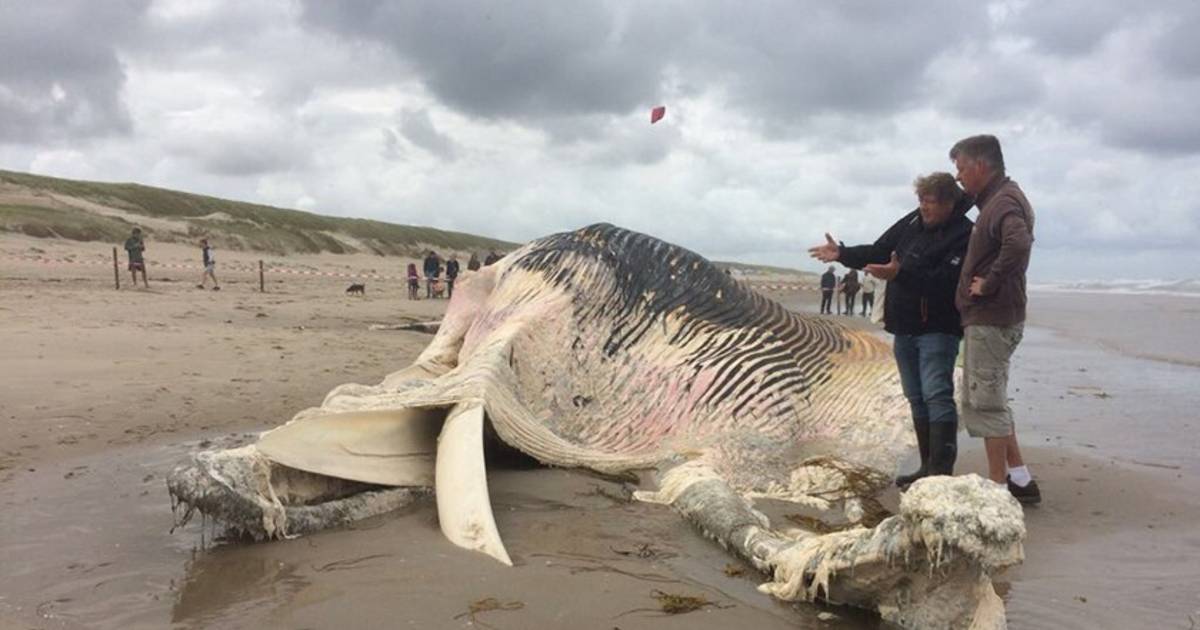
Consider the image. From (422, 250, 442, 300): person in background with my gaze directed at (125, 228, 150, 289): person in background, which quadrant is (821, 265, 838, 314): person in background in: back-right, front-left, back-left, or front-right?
back-left

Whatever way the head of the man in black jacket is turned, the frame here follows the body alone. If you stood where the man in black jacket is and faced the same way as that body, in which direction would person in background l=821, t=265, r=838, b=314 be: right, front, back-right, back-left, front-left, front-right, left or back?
back-right

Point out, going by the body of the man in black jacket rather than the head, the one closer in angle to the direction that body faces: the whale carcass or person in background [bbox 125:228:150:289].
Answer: the whale carcass

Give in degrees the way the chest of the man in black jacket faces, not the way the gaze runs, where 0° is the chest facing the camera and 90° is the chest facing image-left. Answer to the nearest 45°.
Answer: approximately 45°

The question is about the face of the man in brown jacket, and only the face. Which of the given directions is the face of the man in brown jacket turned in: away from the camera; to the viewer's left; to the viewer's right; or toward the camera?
to the viewer's left

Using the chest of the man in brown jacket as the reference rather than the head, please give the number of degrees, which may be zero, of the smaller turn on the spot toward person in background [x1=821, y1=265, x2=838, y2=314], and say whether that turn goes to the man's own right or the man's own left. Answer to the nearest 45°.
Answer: approximately 90° to the man's own right

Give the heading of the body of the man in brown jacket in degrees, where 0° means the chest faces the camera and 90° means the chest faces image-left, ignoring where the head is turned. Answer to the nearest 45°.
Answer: approximately 90°

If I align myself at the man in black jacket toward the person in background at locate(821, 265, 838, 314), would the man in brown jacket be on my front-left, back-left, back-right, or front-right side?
back-right

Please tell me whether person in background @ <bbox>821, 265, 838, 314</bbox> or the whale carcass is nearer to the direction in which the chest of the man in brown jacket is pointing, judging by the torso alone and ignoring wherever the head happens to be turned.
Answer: the whale carcass

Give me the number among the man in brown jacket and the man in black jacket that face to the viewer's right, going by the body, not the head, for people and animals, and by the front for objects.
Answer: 0

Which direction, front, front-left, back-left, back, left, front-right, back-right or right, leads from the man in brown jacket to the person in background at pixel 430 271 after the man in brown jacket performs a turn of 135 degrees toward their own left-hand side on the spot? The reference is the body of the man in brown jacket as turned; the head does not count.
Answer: back

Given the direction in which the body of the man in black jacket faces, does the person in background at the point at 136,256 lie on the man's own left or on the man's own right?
on the man's own right

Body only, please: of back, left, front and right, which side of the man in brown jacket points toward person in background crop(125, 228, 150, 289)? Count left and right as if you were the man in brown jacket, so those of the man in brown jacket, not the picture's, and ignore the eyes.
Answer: front
